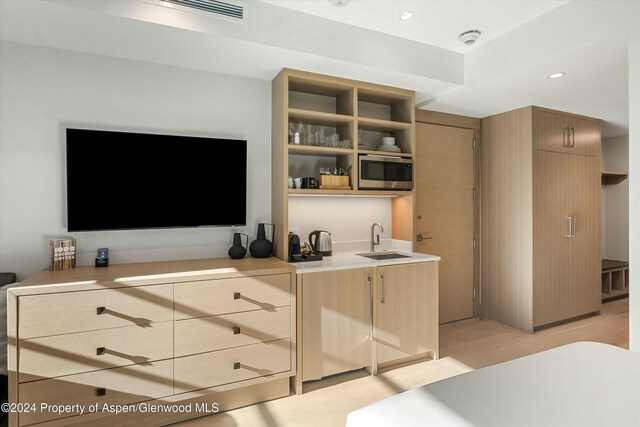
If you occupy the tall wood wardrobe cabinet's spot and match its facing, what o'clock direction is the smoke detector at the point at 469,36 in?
The smoke detector is roughly at 2 o'clock from the tall wood wardrobe cabinet.

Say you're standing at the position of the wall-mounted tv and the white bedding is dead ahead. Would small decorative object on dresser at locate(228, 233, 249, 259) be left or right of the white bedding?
left

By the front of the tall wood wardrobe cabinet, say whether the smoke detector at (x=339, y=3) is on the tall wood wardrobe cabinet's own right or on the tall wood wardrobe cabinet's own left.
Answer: on the tall wood wardrobe cabinet's own right

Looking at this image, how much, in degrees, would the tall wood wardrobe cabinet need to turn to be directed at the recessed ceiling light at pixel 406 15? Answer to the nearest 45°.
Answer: approximately 45° to its right

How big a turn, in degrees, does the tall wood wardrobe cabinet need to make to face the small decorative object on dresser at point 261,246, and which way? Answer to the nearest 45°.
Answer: approximately 90° to its right

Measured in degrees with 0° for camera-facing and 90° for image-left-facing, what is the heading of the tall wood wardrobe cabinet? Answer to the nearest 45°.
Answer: approximately 315°

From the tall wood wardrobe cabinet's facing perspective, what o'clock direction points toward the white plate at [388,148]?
The white plate is roughly at 3 o'clock from the tall wood wardrobe cabinet.
